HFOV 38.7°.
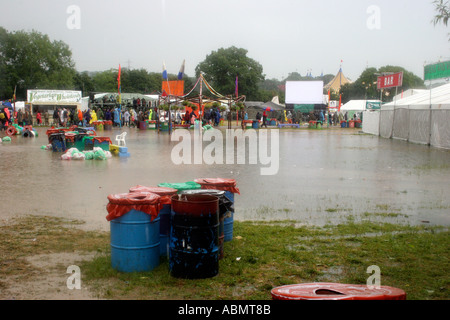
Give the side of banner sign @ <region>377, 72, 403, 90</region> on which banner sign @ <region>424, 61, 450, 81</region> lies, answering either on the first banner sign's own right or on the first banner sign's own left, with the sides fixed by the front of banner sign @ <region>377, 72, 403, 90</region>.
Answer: on the first banner sign's own left

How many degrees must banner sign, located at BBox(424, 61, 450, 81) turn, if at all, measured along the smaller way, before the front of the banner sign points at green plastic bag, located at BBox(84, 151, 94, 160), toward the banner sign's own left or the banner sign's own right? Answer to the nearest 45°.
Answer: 0° — it already faces it

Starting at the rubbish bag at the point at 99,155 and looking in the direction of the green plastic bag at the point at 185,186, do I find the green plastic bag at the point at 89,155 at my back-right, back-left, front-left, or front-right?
back-right

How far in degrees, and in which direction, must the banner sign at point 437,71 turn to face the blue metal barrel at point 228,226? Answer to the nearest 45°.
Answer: approximately 45° to its left

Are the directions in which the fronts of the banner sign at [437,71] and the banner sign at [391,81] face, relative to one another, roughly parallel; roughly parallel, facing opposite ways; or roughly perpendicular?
roughly parallel

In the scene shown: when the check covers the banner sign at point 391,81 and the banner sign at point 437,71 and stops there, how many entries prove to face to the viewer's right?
0

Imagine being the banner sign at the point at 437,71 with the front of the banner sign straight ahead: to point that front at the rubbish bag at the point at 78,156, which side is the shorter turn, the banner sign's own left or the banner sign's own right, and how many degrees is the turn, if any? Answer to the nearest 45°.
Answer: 0° — it already faces it

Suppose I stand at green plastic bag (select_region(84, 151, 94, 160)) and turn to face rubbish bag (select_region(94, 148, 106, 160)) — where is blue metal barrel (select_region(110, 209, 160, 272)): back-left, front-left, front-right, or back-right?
front-right

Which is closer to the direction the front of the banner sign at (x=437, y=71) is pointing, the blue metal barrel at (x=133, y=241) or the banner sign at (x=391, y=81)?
the blue metal barrel

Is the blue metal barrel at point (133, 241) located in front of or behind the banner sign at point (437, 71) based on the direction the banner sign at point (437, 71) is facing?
in front

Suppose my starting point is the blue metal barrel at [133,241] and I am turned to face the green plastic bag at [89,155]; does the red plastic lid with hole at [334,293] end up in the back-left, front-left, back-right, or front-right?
back-right

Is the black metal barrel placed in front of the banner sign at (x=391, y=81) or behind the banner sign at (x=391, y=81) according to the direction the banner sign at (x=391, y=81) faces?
in front

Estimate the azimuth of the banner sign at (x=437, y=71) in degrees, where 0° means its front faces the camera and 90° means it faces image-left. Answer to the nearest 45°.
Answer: approximately 45°

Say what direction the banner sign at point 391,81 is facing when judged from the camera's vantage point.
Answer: facing the viewer and to the left of the viewer

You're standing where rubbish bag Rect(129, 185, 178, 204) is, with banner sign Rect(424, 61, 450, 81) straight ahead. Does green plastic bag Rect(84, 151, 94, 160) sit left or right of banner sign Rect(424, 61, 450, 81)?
left

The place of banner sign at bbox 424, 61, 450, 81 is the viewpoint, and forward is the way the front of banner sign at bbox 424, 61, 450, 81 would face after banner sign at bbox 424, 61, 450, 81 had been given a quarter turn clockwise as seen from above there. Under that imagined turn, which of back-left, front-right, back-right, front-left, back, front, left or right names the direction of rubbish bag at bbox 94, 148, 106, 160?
left

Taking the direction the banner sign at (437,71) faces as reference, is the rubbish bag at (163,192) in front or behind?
in front
